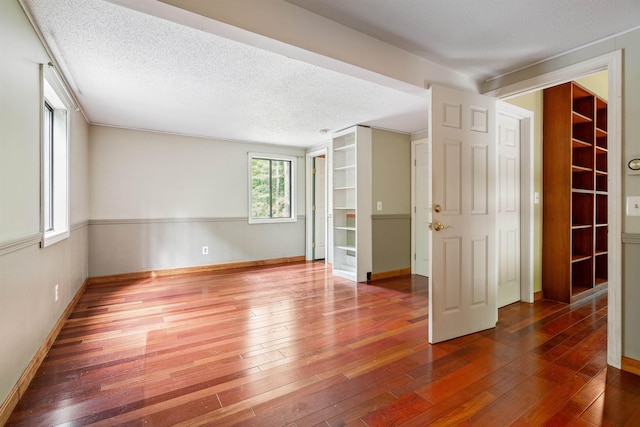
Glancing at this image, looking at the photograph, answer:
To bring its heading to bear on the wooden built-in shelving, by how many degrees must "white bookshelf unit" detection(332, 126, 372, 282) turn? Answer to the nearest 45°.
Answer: approximately 90° to its left

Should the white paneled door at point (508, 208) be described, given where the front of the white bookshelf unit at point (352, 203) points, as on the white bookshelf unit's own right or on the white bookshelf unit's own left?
on the white bookshelf unit's own left

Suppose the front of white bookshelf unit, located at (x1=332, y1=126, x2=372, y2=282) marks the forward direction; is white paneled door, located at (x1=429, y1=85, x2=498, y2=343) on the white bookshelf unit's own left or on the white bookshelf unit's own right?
on the white bookshelf unit's own left

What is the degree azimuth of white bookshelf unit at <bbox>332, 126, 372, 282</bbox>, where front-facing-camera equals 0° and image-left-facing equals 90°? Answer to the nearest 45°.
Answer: approximately 45°

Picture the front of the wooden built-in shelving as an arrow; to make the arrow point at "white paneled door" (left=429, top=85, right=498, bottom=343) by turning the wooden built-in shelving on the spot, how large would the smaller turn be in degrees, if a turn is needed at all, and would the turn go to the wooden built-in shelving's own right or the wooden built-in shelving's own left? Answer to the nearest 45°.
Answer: approximately 45° to the wooden built-in shelving's own right

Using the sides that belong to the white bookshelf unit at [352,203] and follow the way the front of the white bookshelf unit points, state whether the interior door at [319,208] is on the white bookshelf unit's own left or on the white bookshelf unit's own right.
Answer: on the white bookshelf unit's own right

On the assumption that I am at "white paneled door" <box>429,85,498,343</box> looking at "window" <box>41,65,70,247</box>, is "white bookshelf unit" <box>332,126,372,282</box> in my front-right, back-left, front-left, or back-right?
front-right

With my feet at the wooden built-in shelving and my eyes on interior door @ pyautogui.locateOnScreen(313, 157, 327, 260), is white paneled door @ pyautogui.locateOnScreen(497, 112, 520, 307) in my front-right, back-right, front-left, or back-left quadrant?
front-left

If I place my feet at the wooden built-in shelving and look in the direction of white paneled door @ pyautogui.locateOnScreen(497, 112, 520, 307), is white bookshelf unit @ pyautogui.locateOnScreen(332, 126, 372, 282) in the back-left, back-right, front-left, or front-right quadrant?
front-right

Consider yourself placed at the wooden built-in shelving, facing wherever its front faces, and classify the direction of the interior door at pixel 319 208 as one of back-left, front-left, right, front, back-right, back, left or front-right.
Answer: back-right

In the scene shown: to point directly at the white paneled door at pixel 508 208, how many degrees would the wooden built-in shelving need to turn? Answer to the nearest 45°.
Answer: approximately 90° to its right

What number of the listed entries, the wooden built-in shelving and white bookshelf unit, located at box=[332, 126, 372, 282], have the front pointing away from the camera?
0
